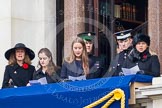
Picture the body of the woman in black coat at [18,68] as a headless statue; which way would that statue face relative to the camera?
toward the camera

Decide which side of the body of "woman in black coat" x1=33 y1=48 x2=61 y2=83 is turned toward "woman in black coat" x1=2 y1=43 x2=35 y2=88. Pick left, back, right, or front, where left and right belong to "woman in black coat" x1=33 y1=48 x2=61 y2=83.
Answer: right

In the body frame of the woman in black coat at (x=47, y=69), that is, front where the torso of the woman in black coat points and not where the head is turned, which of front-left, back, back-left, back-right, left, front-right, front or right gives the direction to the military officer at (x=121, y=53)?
back-left

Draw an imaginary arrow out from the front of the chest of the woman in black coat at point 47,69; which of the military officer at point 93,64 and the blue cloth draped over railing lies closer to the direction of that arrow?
the blue cloth draped over railing

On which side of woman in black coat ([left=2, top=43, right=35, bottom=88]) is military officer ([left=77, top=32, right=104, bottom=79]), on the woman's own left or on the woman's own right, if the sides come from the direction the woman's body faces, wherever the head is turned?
on the woman's own left

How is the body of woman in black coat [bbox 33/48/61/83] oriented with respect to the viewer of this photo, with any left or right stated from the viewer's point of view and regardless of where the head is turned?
facing the viewer and to the left of the viewer

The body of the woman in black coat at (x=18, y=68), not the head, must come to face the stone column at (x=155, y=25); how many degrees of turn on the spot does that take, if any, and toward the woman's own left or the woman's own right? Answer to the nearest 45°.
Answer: approximately 90° to the woman's own left

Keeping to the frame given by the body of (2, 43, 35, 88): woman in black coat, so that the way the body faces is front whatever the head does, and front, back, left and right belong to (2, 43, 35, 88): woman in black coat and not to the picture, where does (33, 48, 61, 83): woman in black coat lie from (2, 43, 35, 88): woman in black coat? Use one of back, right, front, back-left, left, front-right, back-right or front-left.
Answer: front-left
